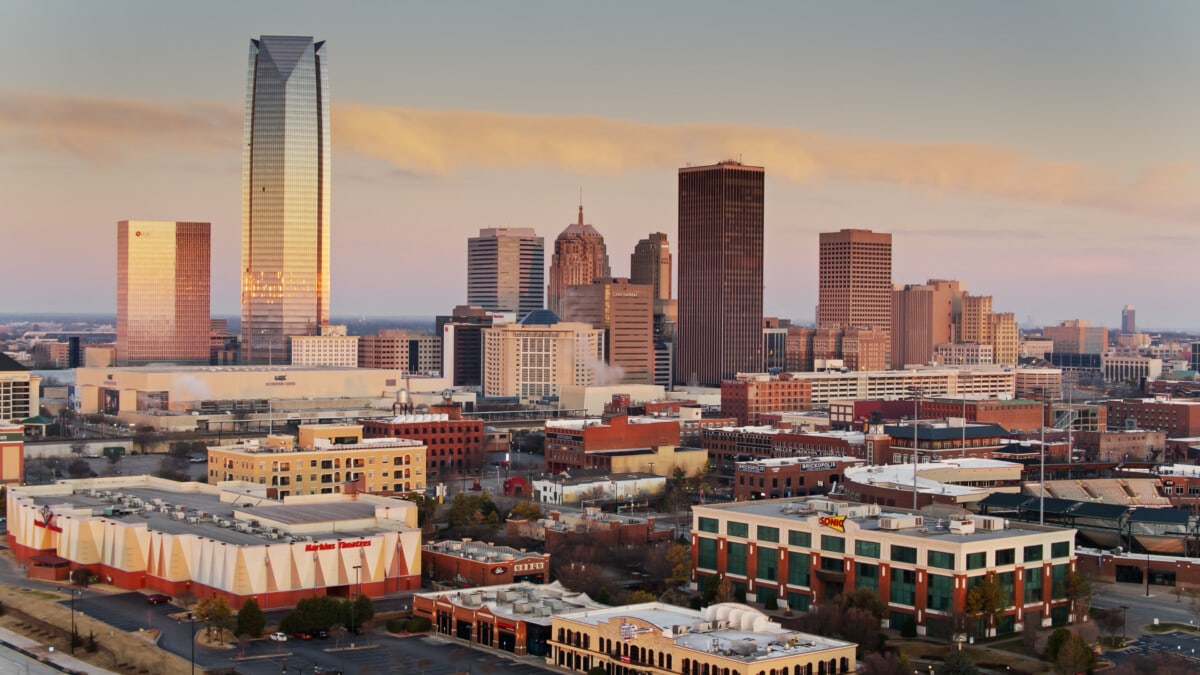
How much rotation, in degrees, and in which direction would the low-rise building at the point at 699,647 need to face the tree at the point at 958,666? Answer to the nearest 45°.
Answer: approximately 135° to its left

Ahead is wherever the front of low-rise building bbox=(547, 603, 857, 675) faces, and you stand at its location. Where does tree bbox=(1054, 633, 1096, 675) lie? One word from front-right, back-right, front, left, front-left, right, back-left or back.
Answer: back-left

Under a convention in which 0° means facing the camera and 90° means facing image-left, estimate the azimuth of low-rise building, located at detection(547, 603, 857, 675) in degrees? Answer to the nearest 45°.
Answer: approximately 45°
